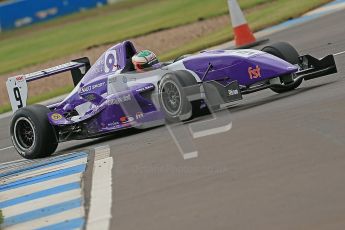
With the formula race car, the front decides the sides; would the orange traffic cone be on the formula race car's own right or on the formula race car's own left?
on the formula race car's own left

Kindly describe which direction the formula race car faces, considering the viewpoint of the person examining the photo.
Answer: facing the viewer and to the right of the viewer
